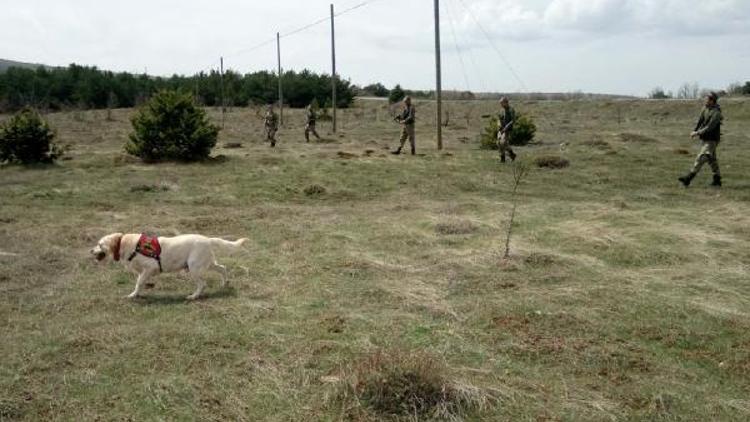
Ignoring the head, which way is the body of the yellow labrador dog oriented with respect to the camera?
to the viewer's left

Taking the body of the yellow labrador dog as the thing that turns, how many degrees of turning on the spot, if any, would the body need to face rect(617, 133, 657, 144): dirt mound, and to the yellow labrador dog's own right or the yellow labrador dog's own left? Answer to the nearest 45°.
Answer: approximately 135° to the yellow labrador dog's own right

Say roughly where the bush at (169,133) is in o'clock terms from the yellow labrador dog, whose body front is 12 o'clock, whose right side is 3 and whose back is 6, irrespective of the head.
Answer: The bush is roughly at 3 o'clock from the yellow labrador dog.

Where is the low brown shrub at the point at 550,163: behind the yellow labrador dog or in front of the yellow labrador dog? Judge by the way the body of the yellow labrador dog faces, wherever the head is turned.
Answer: behind

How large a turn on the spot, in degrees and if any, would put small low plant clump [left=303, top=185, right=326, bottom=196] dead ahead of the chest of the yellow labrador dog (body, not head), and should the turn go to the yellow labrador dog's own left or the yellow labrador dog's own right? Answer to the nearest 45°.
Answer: approximately 135° to the yellow labrador dog's own right

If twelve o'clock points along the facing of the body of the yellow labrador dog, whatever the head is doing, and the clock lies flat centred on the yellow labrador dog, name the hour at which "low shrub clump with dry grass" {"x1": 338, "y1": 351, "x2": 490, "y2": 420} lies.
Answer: The low shrub clump with dry grass is roughly at 8 o'clock from the yellow labrador dog.

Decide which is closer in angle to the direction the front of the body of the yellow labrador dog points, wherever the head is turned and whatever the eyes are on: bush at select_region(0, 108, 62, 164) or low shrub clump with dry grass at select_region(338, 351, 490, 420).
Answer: the bush
